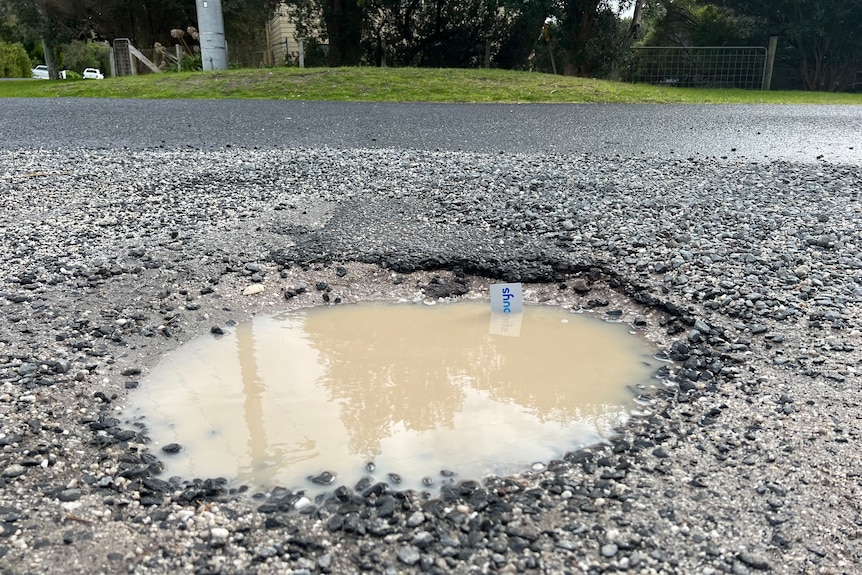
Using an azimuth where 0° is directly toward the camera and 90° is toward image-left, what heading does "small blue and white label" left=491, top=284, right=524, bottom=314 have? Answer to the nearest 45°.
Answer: approximately 0°

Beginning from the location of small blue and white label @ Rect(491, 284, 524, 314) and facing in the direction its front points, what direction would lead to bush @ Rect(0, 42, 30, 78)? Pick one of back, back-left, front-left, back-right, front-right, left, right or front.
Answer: back-right

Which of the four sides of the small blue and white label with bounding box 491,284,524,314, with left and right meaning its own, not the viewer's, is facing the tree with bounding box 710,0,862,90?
back

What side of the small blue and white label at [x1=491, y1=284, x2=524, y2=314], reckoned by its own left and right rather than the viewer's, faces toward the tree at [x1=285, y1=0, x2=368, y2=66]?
back

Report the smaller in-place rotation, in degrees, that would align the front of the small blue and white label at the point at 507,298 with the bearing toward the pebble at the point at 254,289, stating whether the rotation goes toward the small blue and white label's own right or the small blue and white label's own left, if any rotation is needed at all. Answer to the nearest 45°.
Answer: approximately 90° to the small blue and white label's own right

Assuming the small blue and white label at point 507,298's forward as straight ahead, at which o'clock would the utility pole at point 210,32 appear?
The utility pole is roughly at 5 o'clock from the small blue and white label.

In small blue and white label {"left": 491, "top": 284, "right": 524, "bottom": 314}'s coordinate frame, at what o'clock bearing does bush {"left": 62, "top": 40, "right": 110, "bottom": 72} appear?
The bush is roughly at 5 o'clock from the small blue and white label.
